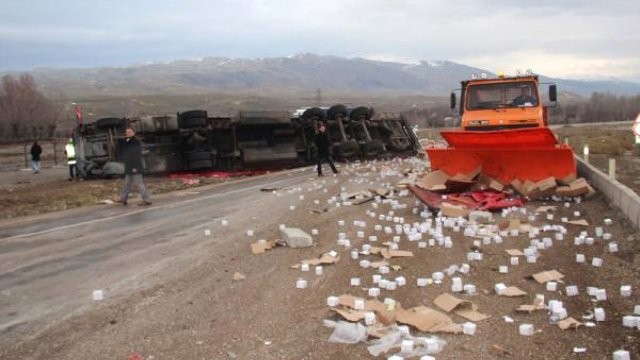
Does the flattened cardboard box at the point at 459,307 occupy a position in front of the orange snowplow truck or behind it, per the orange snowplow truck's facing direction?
in front

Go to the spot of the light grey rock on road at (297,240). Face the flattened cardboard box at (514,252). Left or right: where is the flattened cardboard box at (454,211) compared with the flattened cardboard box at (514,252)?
left

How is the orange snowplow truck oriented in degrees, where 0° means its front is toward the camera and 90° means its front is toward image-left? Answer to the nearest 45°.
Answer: approximately 0°

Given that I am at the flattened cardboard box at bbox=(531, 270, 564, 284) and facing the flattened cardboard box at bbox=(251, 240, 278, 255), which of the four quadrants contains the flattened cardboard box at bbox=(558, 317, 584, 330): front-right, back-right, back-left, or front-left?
back-left

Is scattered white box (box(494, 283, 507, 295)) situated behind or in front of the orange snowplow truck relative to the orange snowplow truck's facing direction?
in front

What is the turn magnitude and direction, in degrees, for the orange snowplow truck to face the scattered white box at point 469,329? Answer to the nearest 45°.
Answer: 0° — it already faces it

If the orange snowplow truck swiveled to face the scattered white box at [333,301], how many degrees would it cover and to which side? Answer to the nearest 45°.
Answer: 0° — it already faces it

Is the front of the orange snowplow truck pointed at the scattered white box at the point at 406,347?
yes

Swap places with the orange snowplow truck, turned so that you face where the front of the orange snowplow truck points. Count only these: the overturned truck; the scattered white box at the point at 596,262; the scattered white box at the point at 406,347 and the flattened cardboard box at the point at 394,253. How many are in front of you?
3

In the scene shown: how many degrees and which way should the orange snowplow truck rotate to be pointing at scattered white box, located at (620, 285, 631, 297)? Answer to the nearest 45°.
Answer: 0° — it already faces it

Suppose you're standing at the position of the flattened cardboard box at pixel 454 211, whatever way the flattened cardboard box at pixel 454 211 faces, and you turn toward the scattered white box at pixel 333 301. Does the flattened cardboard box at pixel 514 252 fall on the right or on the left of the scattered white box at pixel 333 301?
left

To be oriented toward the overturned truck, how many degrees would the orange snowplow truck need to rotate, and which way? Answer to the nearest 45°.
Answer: approximately 135° to its right

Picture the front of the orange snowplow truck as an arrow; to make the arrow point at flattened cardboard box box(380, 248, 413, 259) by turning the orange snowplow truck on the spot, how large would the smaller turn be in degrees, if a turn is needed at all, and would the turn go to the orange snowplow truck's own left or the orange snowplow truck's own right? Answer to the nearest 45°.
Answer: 0° — it already faces it

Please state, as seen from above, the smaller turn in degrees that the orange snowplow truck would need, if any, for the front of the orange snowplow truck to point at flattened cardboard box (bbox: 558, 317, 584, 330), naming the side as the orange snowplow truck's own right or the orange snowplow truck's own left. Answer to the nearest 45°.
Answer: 0° — it already faces it

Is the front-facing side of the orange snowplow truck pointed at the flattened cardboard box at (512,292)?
yes

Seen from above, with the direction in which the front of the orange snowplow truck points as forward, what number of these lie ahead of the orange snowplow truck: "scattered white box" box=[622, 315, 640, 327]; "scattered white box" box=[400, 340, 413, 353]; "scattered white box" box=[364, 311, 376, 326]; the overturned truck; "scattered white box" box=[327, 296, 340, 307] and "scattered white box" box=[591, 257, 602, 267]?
5
